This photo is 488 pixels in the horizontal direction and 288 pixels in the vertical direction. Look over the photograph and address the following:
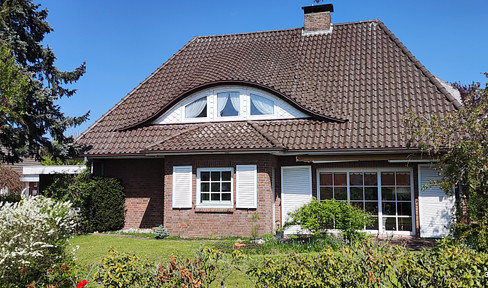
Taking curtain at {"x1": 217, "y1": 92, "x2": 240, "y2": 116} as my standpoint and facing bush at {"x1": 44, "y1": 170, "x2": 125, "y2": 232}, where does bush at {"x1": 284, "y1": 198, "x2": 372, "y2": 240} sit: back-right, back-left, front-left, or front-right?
back-left

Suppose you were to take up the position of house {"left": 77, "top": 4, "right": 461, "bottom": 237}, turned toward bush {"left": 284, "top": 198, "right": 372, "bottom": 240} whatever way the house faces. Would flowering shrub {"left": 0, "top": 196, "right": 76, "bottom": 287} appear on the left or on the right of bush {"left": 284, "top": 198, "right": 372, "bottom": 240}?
right

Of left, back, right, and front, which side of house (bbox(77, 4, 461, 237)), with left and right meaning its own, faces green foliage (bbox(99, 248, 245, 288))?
front

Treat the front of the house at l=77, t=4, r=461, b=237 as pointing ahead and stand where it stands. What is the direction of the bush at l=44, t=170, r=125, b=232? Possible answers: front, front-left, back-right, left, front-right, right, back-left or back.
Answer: right

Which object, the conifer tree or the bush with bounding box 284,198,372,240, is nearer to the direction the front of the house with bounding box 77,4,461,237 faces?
the bush

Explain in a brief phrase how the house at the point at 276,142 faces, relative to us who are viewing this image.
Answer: facing the viewer

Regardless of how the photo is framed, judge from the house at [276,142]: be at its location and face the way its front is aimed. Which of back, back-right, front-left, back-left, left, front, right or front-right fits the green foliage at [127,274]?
front

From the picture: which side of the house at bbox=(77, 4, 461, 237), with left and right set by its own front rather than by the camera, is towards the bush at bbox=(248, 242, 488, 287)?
front

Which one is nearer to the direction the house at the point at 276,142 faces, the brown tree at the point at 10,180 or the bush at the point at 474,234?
the bush

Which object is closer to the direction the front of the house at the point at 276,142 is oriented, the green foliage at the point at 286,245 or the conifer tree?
the green foliage

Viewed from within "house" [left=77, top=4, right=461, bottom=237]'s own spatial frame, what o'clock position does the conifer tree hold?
The conifer tree is roughly at 3 o'clock from the house.
